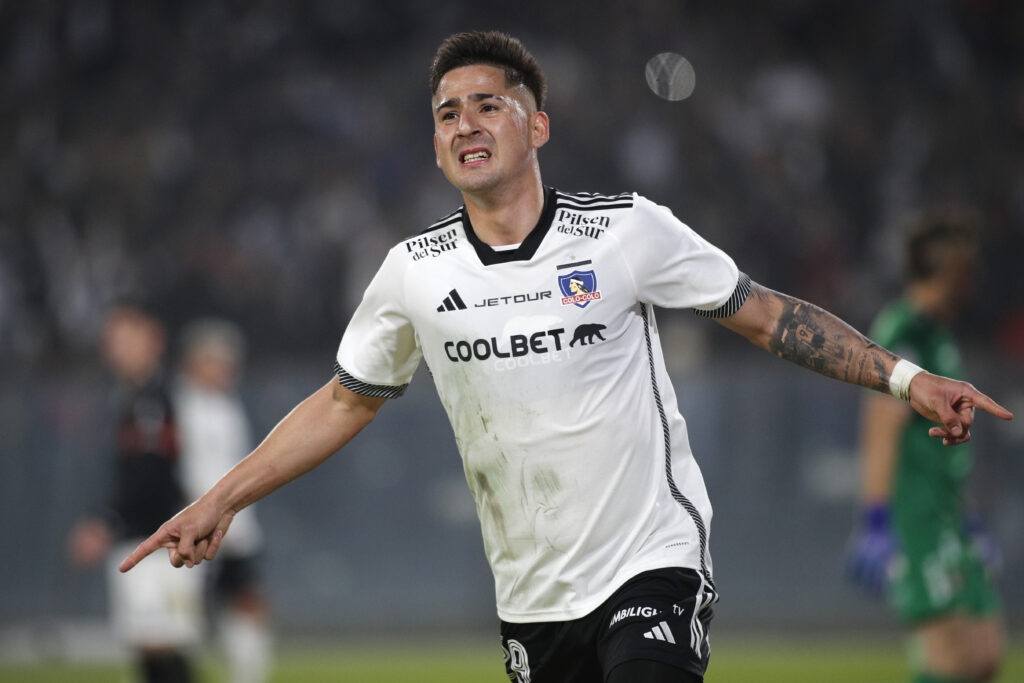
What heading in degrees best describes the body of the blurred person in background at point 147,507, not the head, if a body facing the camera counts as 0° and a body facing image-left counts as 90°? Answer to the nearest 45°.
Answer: approximately 45°

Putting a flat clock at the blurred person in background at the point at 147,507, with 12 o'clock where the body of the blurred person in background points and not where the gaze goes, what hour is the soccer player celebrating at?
The soccer player celebrating is roughly at 10 o'clock from the blurred person in background.

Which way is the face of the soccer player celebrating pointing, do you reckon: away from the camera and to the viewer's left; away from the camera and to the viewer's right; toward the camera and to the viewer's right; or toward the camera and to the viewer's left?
toward the camera and to the viewer's left

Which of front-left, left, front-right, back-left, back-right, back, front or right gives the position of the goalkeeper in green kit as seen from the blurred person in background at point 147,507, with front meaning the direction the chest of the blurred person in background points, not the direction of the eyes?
left

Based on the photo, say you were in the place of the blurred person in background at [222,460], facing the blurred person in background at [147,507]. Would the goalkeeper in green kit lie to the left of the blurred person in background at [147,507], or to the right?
left

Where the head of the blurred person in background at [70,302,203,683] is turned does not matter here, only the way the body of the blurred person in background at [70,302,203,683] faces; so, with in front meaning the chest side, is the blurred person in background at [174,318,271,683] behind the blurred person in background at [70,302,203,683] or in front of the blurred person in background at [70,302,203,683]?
behind

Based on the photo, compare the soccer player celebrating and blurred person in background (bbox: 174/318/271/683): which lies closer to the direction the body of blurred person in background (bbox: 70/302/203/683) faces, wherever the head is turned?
the soccer player celebrating

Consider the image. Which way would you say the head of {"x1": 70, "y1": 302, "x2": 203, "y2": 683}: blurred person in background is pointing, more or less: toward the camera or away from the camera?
toward the camera

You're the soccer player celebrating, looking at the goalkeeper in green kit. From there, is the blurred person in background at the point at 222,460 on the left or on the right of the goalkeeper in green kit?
left
